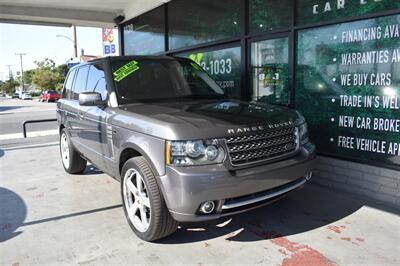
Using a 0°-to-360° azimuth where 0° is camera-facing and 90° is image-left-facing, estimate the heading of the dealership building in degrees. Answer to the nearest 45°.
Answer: approximately 45°

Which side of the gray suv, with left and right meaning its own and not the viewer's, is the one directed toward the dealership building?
left

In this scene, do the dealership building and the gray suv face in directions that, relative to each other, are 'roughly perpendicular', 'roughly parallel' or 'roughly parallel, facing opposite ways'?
roughly perpendicular

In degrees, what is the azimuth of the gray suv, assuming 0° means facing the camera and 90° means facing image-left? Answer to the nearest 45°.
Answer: approximately 315°

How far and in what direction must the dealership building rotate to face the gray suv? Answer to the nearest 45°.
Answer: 0° — it already faces it
